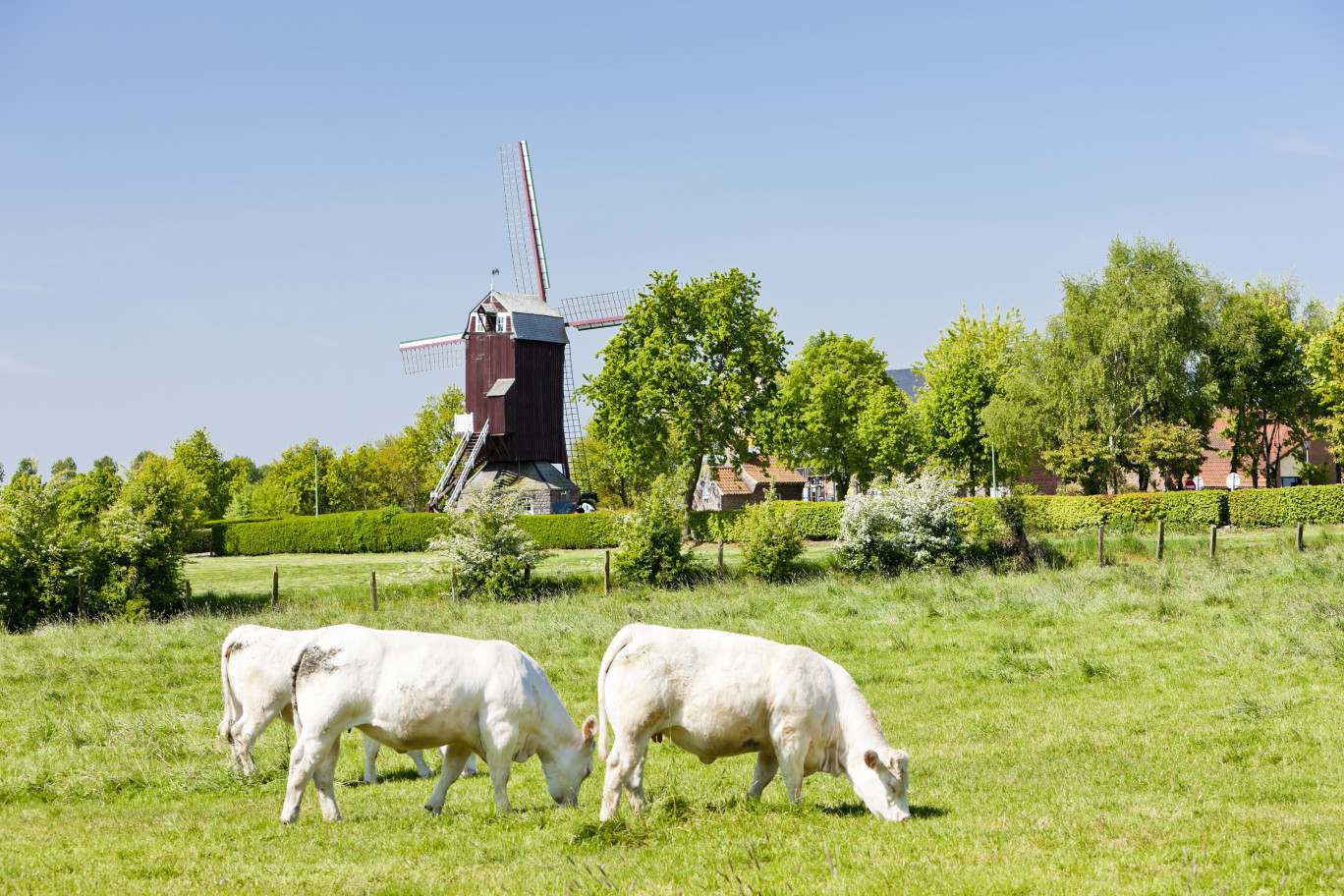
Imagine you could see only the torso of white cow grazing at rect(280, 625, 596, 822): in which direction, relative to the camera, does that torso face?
to the viewer's right

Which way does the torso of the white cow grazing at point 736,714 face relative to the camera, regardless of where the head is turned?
to the viewer's right

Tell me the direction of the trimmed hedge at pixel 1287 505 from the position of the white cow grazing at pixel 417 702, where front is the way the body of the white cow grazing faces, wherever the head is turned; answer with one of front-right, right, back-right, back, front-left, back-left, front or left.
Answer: front-left

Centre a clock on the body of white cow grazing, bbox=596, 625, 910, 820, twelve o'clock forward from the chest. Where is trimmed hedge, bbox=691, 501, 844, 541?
The trimmed hedge is roughly at 9 o'clock from the white cow grazing.

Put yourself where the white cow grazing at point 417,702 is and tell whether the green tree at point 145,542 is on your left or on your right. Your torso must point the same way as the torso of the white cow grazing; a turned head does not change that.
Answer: on your left

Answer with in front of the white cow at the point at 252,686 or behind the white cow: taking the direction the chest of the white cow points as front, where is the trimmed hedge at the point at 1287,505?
in front

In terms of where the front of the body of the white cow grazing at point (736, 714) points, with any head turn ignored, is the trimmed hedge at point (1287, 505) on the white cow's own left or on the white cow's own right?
on the white cow's own left

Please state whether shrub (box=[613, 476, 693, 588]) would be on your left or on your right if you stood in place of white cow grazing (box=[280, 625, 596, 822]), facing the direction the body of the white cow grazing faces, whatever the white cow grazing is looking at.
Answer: on your left

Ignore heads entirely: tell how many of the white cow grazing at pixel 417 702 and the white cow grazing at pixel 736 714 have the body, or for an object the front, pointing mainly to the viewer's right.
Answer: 2

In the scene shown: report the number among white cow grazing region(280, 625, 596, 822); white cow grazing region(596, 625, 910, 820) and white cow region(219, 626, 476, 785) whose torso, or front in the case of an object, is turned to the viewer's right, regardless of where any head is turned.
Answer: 3

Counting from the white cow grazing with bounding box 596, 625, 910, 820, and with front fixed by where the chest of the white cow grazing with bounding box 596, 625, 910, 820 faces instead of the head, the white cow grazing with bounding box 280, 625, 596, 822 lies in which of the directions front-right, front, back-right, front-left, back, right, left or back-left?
back

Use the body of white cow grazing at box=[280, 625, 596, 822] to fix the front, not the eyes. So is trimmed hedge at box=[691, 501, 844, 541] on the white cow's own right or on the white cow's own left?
on the white cow's own left

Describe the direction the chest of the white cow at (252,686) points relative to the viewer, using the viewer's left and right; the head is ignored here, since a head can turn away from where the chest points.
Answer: facing to the right of the viewer
